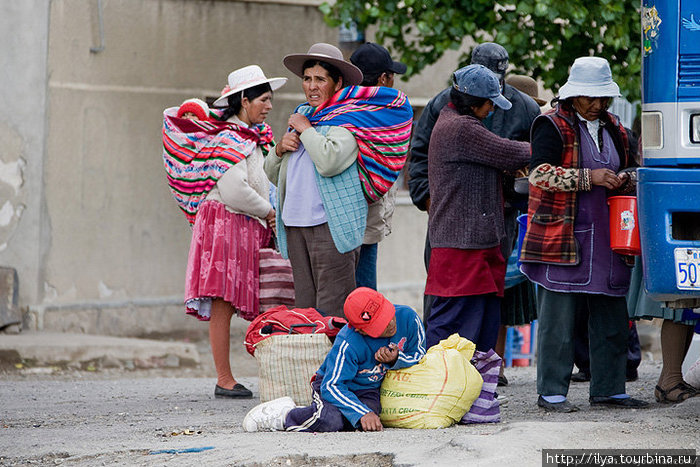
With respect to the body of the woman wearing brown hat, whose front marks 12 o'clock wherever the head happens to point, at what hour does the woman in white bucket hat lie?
The woman in white bucket hat is roughly at 8 o'clock from the woman wearing brown hat.

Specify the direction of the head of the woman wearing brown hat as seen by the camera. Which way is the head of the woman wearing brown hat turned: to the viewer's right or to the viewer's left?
to the viewer's left

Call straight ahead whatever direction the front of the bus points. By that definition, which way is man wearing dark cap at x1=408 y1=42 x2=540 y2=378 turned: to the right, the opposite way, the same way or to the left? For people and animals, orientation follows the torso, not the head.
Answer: the opposite way

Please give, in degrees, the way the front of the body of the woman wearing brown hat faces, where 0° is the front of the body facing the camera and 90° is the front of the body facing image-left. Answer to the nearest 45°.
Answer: approximately 45°

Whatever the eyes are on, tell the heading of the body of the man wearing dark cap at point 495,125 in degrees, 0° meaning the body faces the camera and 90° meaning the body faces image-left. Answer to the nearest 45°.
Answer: approximately 180°

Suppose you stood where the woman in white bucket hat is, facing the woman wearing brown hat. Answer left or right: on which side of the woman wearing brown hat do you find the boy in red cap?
left

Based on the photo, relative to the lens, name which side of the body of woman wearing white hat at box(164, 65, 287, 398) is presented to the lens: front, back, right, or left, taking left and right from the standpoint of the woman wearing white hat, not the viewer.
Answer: right

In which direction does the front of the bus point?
toward the camera

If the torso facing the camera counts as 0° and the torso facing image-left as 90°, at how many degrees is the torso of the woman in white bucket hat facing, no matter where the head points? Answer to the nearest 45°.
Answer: approximately 315°
